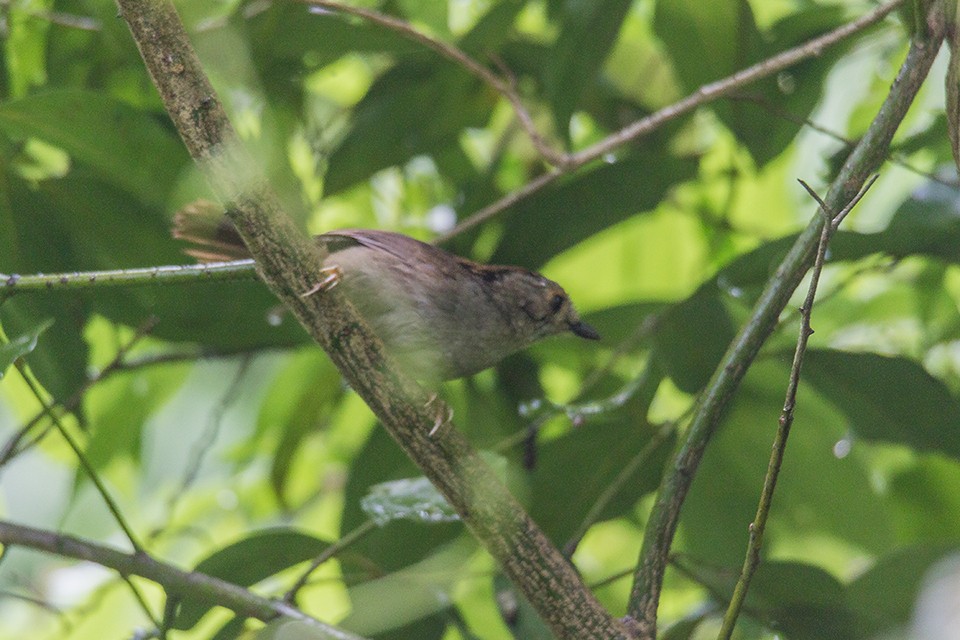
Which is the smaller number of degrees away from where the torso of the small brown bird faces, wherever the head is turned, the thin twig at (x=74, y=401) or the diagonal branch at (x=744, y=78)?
the diagonal branch

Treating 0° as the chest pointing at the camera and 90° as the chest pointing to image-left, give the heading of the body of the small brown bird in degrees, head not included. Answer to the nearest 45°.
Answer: approximately 270°

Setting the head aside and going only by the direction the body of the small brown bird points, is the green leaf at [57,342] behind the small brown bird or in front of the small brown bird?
behind

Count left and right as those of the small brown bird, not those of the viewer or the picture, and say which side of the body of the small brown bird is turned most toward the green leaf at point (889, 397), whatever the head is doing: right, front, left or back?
front

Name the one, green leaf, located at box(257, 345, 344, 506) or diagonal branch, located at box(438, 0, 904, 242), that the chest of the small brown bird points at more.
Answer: the diagonal branch
